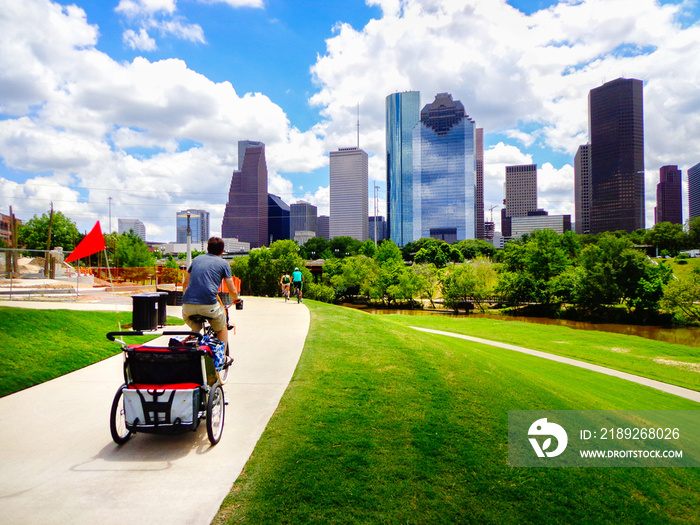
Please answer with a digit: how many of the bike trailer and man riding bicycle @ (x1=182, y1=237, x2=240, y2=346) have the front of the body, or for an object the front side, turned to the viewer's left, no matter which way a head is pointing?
0

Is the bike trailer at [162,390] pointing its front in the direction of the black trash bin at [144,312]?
yes

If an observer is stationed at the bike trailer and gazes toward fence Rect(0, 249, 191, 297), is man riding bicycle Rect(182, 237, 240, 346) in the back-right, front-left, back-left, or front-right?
front-right

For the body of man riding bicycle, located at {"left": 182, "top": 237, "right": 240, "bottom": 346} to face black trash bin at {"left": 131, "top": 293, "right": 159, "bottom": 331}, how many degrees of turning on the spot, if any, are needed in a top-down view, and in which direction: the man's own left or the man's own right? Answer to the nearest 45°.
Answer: approximately 45° to the man's own left

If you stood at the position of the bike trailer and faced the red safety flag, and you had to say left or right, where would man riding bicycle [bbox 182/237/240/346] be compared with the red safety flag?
right

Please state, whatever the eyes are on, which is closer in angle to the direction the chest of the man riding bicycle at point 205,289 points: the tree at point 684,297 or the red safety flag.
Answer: the tree

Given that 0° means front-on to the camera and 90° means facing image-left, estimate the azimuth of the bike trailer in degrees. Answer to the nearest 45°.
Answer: approximately 180°

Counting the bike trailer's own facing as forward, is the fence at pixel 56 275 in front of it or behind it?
in front

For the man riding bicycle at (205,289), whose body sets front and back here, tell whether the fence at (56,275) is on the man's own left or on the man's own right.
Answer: on the man's own left

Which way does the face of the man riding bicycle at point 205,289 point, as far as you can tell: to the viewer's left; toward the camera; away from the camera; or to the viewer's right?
away from the camera

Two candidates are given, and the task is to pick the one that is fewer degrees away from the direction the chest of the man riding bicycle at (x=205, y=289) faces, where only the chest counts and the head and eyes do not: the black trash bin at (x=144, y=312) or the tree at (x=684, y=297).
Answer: the tree

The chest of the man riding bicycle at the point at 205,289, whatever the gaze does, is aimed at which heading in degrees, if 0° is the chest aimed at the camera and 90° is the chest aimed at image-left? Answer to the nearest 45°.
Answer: approximately 225°

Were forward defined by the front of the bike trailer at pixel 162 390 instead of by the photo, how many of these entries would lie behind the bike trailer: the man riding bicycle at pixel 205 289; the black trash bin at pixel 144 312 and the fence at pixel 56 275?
0
